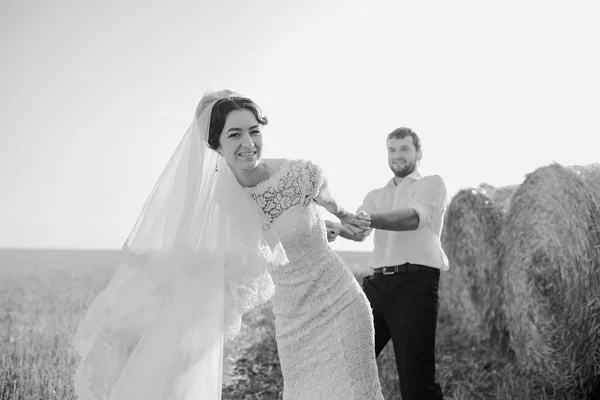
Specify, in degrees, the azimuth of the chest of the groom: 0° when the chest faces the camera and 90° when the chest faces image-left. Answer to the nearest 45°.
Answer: approximately 45°

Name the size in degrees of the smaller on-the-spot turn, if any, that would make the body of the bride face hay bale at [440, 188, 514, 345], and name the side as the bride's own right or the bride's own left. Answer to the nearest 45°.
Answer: approximately 135° to the bride's own left

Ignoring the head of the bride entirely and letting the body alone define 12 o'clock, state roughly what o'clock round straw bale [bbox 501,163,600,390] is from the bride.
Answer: The round straw bale is roughly at 8 o'clock from the bride.

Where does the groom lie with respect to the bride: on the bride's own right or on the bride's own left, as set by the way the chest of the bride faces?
on the bride's own left

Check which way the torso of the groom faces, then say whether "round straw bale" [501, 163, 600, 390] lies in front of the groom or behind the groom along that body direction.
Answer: behind
